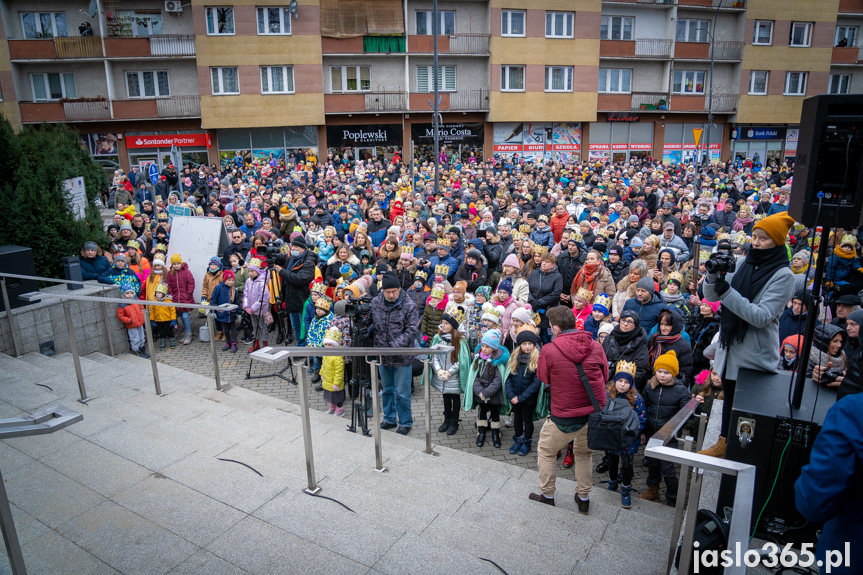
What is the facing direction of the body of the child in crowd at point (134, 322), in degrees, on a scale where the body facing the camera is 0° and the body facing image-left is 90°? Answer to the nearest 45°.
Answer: approximately 315°

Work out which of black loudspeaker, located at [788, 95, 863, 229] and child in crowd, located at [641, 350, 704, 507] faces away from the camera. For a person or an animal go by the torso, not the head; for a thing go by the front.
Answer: the black loudspeaker

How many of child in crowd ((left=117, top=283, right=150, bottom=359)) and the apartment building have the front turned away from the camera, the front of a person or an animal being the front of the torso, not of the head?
0

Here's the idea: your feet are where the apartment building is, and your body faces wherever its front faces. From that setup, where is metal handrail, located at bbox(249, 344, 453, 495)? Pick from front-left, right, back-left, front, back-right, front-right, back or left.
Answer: front

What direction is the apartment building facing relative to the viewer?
toward the camera

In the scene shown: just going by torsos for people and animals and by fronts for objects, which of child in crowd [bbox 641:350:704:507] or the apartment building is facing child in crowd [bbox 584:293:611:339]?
the apartment building

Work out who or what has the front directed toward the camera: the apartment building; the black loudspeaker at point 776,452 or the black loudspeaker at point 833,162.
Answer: the apartment building

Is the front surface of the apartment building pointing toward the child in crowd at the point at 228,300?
yes

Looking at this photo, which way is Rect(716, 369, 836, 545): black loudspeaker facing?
away from the camera

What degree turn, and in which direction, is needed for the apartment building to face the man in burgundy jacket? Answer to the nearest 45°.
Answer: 0° — it already faces them

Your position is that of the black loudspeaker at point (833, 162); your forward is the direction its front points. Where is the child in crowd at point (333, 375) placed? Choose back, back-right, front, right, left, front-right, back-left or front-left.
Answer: left

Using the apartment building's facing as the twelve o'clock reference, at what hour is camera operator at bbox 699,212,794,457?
The camera operator is roughly at 12 o'clock from the apartment building.

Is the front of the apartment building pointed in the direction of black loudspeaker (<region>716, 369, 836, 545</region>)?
yes
